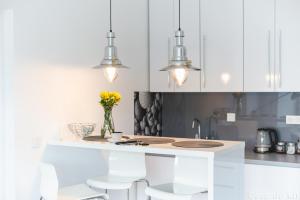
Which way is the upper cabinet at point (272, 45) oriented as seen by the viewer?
toward the camera

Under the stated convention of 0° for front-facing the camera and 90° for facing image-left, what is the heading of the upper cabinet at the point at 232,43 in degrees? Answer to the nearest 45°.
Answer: approximately 0°

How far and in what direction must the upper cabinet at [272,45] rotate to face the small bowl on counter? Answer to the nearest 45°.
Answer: approximately 45° to its right

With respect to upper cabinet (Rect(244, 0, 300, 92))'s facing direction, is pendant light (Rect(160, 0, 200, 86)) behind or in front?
in front
